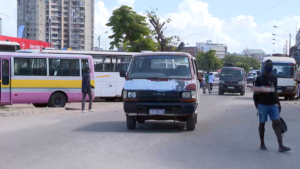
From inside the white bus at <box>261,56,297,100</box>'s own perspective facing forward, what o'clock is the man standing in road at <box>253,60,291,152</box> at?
The man standing in road is roughly at 12 o'clock from the white bus.

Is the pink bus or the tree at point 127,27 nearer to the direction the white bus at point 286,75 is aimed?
the pink bus

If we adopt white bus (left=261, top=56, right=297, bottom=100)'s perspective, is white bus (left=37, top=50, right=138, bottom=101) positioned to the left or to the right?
on its right

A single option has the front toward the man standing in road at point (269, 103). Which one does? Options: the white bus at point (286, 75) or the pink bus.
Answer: the white bus

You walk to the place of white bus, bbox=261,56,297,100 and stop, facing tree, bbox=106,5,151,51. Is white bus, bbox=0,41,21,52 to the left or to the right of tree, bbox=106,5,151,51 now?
left

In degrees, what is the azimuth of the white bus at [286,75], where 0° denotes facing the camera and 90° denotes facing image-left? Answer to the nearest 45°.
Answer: approximately 0°

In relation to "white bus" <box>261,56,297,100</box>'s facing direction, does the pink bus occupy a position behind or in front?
in front

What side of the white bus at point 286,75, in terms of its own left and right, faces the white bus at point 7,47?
right
